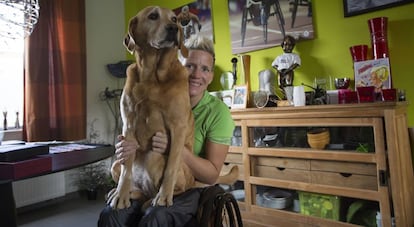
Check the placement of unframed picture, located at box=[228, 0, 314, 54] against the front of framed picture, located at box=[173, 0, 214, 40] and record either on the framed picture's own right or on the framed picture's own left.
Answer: on the framed picture's own left

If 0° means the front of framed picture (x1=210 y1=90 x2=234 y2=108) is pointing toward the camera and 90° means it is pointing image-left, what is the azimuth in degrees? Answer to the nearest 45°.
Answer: approximately 0°

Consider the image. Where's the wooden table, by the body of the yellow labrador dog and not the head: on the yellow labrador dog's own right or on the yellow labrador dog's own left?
on the yellow labrador dog's own right
